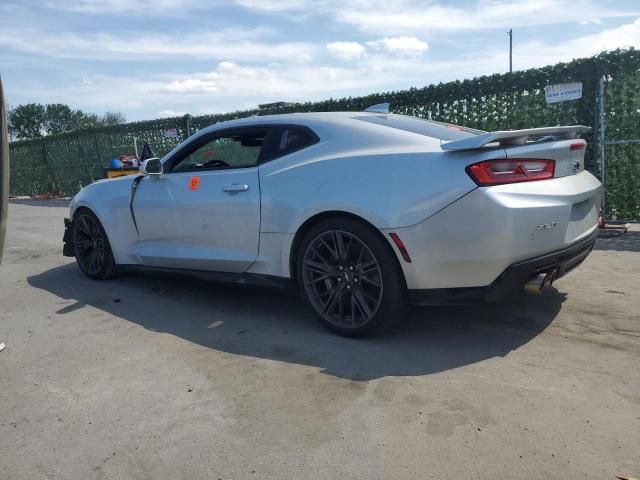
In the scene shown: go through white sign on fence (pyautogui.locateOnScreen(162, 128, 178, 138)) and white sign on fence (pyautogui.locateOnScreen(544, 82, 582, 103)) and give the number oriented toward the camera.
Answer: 2

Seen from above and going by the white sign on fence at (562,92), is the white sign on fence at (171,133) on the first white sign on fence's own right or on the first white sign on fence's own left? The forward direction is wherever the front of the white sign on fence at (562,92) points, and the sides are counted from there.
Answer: on the first white sign on fence's own right

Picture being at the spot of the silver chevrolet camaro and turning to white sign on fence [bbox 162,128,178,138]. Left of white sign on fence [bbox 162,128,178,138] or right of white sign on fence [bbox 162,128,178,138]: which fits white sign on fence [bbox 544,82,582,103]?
right

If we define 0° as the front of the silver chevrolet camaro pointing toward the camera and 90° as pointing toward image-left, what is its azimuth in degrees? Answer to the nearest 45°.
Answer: approximately 135°

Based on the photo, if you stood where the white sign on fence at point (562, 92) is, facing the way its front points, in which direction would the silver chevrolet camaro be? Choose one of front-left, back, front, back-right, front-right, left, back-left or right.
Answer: front

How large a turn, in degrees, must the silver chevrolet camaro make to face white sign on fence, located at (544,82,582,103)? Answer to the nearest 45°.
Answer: approximately 90° to its right

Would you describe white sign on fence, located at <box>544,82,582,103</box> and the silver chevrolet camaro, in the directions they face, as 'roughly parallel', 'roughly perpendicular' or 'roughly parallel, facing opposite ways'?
roughly perpendicular

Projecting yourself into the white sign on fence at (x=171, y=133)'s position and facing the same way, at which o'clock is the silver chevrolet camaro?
The silver chevrolet camaro is roughly at 10 o'clock from the white sign on fence.

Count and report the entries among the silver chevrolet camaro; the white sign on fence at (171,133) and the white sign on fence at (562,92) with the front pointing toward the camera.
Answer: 2

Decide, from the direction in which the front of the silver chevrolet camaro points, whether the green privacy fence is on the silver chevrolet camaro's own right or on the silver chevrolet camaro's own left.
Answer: on the silver chevrolet camaro's own right

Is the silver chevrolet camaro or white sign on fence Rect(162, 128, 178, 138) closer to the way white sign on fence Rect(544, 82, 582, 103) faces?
the silver chevrolet camaro

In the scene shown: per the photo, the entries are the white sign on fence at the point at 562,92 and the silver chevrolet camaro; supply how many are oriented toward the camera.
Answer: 1

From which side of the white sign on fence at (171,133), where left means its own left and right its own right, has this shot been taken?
front

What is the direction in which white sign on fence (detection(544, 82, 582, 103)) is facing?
toward the camera
